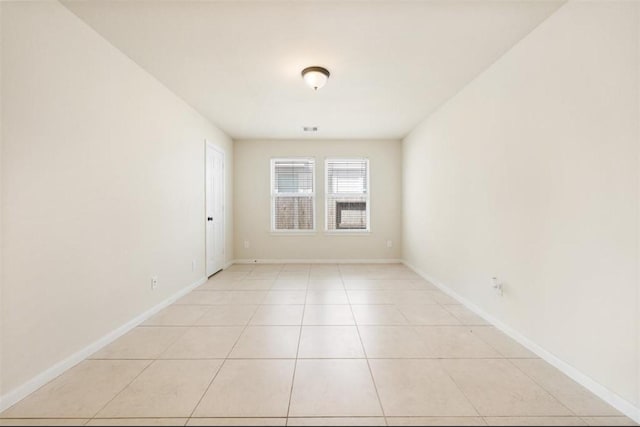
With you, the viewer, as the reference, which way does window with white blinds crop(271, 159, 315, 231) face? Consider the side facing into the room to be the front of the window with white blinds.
facing the viewer

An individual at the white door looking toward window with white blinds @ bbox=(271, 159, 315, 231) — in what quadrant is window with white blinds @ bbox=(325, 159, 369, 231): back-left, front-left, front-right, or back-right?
front-right

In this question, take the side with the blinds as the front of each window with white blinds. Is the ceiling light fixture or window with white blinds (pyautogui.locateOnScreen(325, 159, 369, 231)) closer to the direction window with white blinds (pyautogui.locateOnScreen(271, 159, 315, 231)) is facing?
the ceiling light fixture

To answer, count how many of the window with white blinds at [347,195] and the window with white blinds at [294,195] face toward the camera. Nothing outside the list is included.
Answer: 2

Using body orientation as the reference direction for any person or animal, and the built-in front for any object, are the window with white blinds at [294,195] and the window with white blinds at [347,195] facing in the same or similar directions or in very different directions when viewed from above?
same or similar directions

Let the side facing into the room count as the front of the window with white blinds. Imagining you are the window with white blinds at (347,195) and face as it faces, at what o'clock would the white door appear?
The white door is roughly at 2 o'clock from the window with white blinds.

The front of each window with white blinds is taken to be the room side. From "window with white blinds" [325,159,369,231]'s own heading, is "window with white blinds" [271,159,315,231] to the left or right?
on its right

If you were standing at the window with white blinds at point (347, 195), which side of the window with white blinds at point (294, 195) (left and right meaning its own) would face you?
left

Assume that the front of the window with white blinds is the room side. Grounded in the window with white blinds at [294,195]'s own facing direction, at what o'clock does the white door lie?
The white door is roughly at 2 o'clock from the window with white blinds.

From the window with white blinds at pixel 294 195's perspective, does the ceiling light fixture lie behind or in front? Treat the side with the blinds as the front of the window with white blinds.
in front

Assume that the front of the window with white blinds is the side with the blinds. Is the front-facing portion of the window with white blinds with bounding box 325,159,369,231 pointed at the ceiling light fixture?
yes

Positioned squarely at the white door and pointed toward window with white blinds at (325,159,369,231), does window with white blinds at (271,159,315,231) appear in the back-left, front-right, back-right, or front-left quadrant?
front-left
